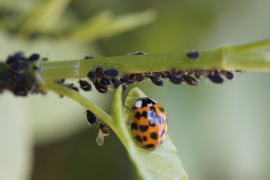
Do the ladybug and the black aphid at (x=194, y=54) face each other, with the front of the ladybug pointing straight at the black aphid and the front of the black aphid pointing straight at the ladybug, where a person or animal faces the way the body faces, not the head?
no

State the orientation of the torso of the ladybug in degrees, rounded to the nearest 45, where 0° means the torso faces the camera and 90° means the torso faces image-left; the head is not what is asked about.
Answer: approximately 180°

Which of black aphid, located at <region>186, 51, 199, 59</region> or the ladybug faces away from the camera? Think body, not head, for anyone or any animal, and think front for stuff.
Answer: the ladybug
